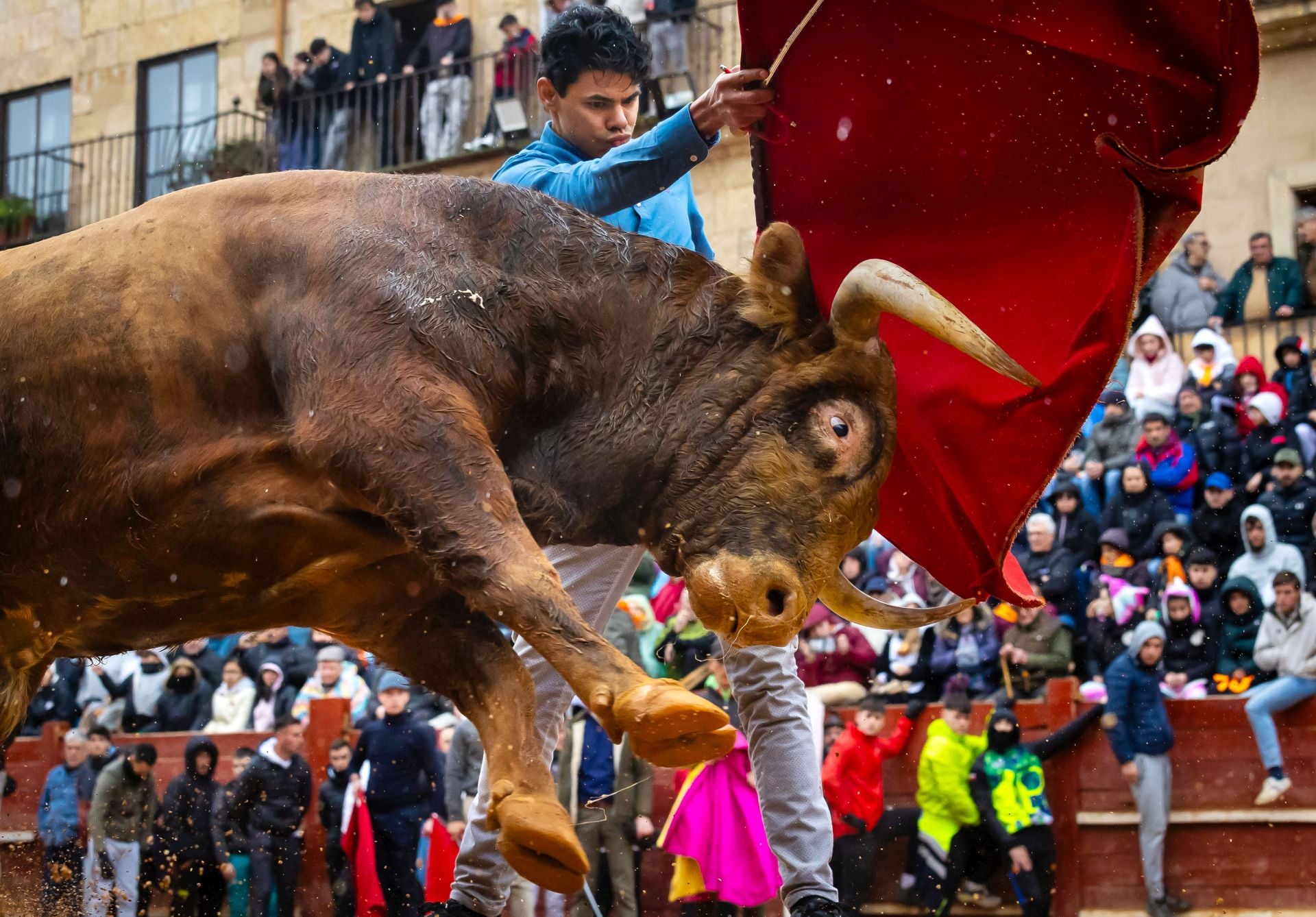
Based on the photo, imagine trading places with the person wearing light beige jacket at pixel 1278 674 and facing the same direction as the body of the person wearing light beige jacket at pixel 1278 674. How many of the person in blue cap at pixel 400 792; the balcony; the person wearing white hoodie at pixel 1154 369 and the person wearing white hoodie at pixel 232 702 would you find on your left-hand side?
0

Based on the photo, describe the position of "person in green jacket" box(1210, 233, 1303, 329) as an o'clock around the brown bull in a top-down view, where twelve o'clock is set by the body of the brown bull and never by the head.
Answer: The person in green jacket is roughly at 10 o'clock from the brown bull.

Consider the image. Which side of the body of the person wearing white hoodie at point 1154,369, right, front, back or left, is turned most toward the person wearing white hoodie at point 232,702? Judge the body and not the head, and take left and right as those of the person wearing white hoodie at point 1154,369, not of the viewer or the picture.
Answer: right

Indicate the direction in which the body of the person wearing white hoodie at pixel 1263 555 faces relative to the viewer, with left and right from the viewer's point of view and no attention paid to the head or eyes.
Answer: facing the viewer and to the left of the viewer

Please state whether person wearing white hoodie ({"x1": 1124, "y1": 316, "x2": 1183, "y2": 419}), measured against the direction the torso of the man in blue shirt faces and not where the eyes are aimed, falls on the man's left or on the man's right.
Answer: on the man's left

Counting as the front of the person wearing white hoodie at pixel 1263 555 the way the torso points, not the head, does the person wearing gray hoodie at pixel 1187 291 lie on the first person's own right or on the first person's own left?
on the first person's own right

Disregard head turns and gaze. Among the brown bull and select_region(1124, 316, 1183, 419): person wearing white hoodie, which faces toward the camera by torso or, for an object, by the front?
the person wearing white hoodie

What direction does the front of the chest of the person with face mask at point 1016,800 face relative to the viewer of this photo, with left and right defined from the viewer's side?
facing the viewer

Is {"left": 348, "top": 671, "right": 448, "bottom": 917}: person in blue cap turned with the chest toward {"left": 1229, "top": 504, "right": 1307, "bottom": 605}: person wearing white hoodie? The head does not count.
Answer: no

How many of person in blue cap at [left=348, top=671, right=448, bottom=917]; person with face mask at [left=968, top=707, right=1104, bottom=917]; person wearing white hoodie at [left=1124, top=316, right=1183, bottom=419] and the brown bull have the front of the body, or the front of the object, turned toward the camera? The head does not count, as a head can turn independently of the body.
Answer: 3

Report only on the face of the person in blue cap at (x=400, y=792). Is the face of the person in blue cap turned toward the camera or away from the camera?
toward the camera

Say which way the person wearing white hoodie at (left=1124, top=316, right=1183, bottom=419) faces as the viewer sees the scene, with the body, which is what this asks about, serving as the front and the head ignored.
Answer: toward the camera

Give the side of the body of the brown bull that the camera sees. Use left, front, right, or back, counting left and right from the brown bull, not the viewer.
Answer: right

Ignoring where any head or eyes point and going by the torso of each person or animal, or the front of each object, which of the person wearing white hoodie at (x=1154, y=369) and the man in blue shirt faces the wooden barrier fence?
the person wearing white hoodie

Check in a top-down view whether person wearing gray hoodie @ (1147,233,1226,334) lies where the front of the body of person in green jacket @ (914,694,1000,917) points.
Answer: no

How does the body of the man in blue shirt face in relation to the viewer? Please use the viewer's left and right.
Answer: facing the viewer and to the right of the viewer

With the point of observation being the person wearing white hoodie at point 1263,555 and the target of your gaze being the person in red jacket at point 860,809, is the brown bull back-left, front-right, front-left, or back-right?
front-left
